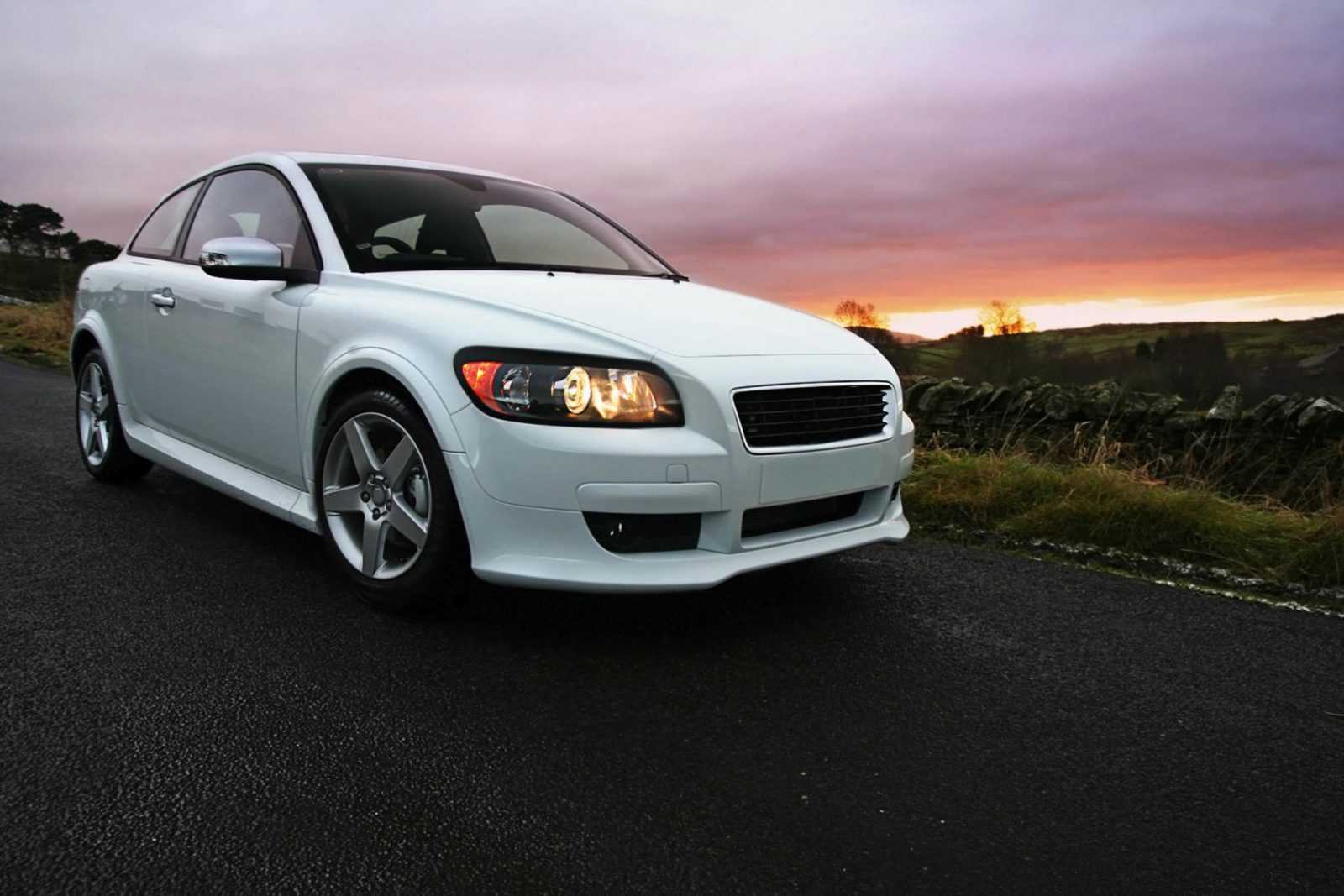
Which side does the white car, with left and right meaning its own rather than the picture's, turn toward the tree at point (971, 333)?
left

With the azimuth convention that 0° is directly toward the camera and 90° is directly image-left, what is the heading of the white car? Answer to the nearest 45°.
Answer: approximately 315°
